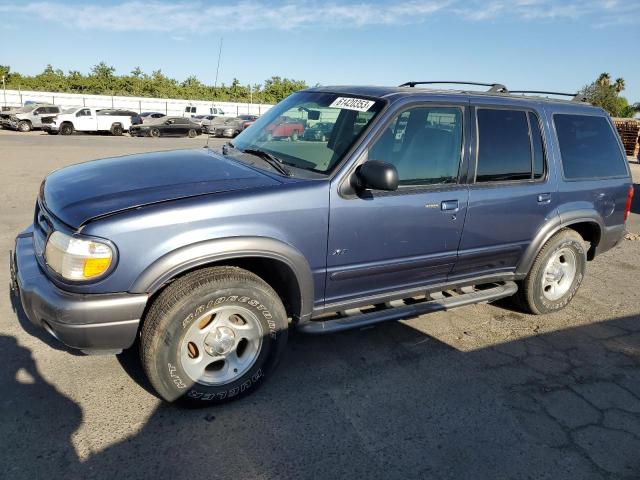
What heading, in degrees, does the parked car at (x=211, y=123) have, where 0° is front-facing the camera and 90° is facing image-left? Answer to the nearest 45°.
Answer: approximately 45°

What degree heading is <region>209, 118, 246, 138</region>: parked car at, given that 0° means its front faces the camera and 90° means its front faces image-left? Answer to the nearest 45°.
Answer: approximately 45°

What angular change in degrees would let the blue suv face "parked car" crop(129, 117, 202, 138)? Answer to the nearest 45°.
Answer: approximately 135° to its right

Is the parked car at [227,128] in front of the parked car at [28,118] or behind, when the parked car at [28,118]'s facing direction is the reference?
behind

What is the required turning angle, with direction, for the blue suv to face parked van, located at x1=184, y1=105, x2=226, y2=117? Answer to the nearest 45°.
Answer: approximately 135° to its right

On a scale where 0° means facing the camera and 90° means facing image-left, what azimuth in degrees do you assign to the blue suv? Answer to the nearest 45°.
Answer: approximately 45°
